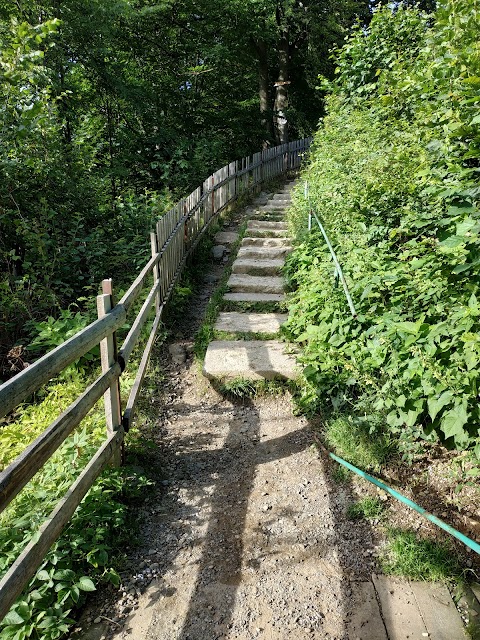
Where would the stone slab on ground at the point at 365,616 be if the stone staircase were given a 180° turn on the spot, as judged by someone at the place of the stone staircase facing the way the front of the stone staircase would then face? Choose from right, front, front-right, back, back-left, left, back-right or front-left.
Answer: back

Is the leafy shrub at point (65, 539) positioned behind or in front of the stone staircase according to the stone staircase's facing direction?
in front

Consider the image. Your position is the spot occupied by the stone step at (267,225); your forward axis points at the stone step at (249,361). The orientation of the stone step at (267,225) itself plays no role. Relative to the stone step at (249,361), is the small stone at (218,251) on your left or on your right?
right

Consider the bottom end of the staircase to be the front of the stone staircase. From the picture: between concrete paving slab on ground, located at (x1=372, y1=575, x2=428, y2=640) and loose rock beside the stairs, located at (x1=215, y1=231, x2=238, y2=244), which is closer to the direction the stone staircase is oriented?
the concrete paving slab on ground

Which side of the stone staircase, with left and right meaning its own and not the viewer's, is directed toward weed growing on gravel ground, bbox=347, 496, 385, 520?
front

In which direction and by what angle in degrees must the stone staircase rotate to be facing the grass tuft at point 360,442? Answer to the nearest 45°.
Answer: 0° — it already faces it

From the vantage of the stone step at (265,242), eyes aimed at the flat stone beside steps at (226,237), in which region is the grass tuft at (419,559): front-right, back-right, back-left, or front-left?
back-left

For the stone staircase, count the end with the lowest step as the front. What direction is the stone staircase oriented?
toward the camera

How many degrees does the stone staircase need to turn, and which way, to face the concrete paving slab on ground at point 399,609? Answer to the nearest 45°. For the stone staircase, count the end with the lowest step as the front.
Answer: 0° — it already faces it

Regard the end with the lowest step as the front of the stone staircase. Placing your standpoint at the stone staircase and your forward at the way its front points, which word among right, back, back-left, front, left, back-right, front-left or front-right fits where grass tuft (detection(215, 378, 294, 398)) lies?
front

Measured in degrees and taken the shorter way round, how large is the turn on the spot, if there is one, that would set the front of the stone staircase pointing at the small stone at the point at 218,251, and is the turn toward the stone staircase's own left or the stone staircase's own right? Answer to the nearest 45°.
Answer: approximately 180°
